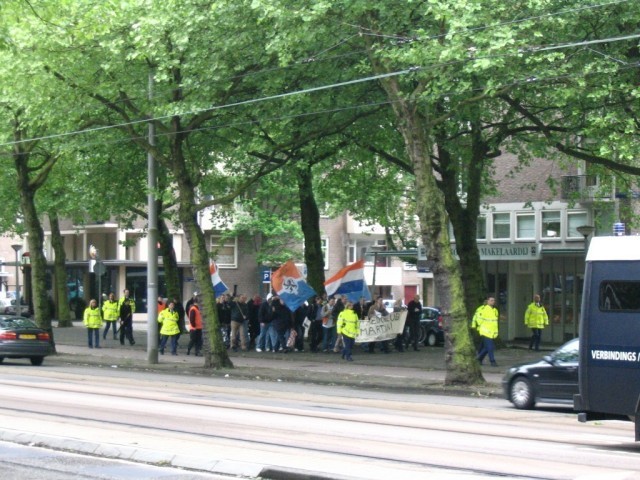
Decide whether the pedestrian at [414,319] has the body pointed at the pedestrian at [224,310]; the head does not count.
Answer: no

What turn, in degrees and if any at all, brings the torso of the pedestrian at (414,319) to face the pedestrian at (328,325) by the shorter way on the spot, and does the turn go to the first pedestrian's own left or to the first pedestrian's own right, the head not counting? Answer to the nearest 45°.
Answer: approximately 90° to the first pedestrian's own right

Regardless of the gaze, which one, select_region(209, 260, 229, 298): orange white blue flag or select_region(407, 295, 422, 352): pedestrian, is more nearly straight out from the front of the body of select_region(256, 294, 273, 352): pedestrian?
the pedestrian

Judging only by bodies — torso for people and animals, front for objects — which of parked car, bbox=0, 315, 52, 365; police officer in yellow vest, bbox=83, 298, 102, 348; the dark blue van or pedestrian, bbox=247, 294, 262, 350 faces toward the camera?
the police officer in yellow vest

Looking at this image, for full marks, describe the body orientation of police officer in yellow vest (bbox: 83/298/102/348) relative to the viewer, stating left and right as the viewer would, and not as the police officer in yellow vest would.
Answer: facing the viewer

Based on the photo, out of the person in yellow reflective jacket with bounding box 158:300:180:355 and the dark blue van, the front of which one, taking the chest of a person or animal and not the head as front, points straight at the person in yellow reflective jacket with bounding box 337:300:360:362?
the person in yellow reflective jacket with bounding box 158:300:180:355

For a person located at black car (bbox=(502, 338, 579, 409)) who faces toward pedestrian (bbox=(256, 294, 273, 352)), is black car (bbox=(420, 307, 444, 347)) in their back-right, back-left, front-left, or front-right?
front-right

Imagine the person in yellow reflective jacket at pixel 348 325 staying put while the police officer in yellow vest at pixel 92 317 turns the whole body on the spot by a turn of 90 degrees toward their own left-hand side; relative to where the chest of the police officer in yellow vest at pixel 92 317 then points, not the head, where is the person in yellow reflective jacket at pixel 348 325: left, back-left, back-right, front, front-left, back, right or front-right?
front-right

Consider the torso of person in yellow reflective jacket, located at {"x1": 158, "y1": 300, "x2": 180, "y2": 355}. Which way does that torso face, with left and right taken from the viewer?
facing the viewer and to the right of the viewer
